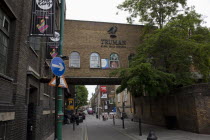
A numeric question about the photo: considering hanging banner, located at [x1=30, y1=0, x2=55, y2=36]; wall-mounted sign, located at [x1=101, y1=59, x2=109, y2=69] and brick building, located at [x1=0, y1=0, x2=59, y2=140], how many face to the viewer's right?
1

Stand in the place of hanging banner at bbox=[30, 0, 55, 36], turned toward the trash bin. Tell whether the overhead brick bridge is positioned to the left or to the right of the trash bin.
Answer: left

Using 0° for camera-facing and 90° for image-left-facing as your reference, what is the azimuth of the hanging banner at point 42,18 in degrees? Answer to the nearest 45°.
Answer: approximately 0°

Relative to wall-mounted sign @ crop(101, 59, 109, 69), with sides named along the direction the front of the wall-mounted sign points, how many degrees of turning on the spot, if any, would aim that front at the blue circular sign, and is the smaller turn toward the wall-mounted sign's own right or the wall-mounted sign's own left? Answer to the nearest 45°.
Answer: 0° — it already faces it

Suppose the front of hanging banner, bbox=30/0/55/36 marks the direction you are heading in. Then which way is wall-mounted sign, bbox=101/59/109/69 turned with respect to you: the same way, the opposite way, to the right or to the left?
the same way

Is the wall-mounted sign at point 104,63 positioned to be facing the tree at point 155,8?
no

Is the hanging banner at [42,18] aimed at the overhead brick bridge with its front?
no

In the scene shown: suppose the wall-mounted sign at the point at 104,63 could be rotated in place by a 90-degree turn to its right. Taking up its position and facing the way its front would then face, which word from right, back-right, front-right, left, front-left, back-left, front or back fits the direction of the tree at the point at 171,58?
back-left

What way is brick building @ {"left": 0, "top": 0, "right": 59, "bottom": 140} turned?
to the viewer's right

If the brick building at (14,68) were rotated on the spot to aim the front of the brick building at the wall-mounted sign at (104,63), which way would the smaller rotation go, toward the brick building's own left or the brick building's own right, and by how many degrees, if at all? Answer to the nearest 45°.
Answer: approximately 45° to the brick building's own left

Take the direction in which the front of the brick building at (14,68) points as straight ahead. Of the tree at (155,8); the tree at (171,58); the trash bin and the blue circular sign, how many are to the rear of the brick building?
0

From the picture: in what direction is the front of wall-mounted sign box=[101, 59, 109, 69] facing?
toward the camera

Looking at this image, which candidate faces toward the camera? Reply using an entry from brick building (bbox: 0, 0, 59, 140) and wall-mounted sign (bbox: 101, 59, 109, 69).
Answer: the wall-mounted sign

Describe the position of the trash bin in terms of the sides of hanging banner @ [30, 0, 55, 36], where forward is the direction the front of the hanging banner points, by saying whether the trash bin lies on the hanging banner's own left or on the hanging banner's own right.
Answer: on the hanging banner's own left

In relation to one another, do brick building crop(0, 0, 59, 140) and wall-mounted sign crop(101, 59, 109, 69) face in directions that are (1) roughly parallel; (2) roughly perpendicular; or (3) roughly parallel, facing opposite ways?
roughly perpendicular

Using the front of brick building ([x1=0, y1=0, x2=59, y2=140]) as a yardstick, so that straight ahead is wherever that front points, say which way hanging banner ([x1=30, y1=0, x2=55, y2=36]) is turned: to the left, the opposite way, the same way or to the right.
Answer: to the right

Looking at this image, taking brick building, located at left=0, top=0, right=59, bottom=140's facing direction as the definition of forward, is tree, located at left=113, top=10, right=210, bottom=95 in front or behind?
in front

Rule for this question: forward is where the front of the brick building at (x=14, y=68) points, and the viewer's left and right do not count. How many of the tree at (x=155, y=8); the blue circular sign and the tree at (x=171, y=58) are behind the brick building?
0
